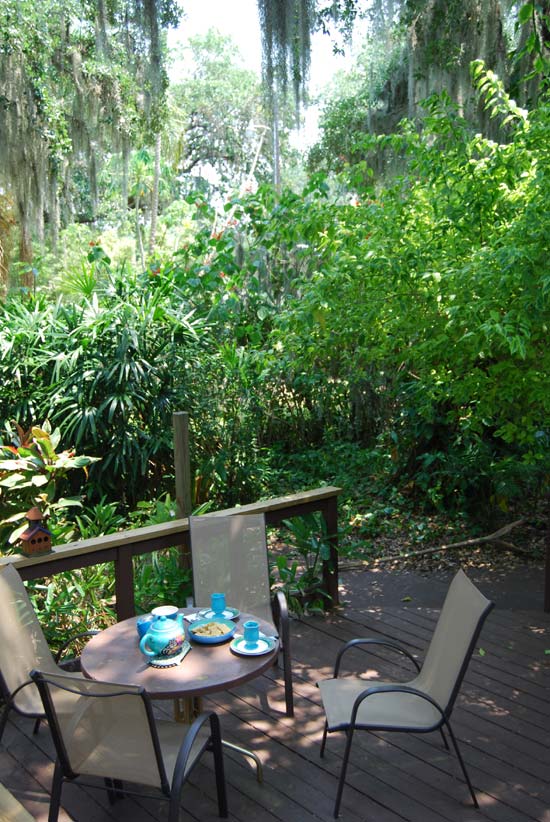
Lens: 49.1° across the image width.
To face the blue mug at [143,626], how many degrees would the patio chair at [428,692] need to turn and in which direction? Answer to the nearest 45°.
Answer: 0° — it already faces it

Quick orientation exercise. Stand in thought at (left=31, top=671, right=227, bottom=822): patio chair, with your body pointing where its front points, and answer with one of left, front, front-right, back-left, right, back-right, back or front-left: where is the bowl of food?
front

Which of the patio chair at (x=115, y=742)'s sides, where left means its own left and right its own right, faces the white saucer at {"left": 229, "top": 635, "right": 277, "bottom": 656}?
front

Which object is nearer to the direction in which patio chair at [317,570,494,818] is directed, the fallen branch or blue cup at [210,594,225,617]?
the blue cup

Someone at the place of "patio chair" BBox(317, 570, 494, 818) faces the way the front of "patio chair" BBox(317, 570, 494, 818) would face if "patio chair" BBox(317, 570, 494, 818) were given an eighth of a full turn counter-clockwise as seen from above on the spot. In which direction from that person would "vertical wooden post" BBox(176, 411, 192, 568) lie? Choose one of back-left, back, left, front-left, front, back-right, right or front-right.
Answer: right

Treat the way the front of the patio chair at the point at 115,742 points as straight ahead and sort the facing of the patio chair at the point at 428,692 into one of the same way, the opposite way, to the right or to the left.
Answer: to the left

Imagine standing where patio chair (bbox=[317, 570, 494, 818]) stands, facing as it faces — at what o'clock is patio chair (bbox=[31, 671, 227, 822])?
patio chair (bbox=[31, 671, 227, 822]) is roughly at 11 o'clock from patio chair (bbox=[317, 570, 494, 818]).

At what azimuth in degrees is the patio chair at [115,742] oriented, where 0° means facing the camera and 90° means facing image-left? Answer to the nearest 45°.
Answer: approximately 225°

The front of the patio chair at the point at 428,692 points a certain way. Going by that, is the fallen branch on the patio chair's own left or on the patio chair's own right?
on the patio chair's own right

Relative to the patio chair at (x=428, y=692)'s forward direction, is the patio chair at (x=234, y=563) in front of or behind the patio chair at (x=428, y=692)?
in front

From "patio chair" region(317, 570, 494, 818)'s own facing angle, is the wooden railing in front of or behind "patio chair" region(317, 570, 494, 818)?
in front

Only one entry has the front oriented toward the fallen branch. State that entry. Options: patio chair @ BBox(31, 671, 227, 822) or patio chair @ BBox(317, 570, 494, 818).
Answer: patio chair @ BBox(31, 671, 227, 822)

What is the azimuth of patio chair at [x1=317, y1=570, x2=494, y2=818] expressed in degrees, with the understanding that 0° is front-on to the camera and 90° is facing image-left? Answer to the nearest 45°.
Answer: approximately 90°

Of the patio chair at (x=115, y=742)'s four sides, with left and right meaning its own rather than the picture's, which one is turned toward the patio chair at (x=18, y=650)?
left

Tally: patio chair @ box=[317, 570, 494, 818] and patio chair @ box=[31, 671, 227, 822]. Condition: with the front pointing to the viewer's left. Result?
1

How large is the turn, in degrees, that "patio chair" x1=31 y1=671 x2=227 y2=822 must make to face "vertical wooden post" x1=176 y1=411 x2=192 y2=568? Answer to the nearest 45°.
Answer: approximately 45° to its left
